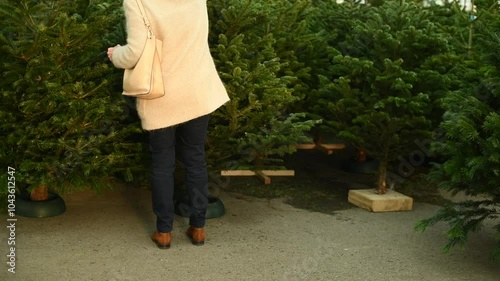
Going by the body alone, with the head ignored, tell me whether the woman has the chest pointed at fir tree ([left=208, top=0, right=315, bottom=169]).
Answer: no

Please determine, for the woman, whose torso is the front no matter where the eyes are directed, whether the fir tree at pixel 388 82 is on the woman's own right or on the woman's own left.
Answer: on the woman's own right

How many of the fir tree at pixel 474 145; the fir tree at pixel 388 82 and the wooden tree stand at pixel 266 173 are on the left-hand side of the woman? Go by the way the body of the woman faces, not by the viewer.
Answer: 0

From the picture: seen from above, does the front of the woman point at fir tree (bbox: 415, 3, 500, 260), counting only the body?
no

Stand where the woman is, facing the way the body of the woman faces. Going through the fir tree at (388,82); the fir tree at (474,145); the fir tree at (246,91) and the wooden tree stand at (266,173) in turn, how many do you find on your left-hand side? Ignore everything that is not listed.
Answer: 0

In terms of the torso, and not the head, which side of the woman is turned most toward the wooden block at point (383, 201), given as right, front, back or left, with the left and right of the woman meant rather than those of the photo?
right

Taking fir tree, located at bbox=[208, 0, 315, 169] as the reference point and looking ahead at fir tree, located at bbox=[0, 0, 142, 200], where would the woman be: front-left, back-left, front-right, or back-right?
front-left

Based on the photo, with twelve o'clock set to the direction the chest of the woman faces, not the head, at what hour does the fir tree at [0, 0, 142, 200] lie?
The fir tree is roughly at 11 o'clock from the woman.

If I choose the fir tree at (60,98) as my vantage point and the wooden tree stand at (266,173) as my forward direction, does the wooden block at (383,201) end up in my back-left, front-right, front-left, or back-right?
front-right

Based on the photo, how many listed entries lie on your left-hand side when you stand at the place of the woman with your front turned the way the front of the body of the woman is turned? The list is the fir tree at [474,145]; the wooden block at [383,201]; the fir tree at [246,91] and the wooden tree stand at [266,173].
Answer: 0

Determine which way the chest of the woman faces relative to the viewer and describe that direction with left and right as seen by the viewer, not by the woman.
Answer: facing away from the viewer and to the left of the viewer
